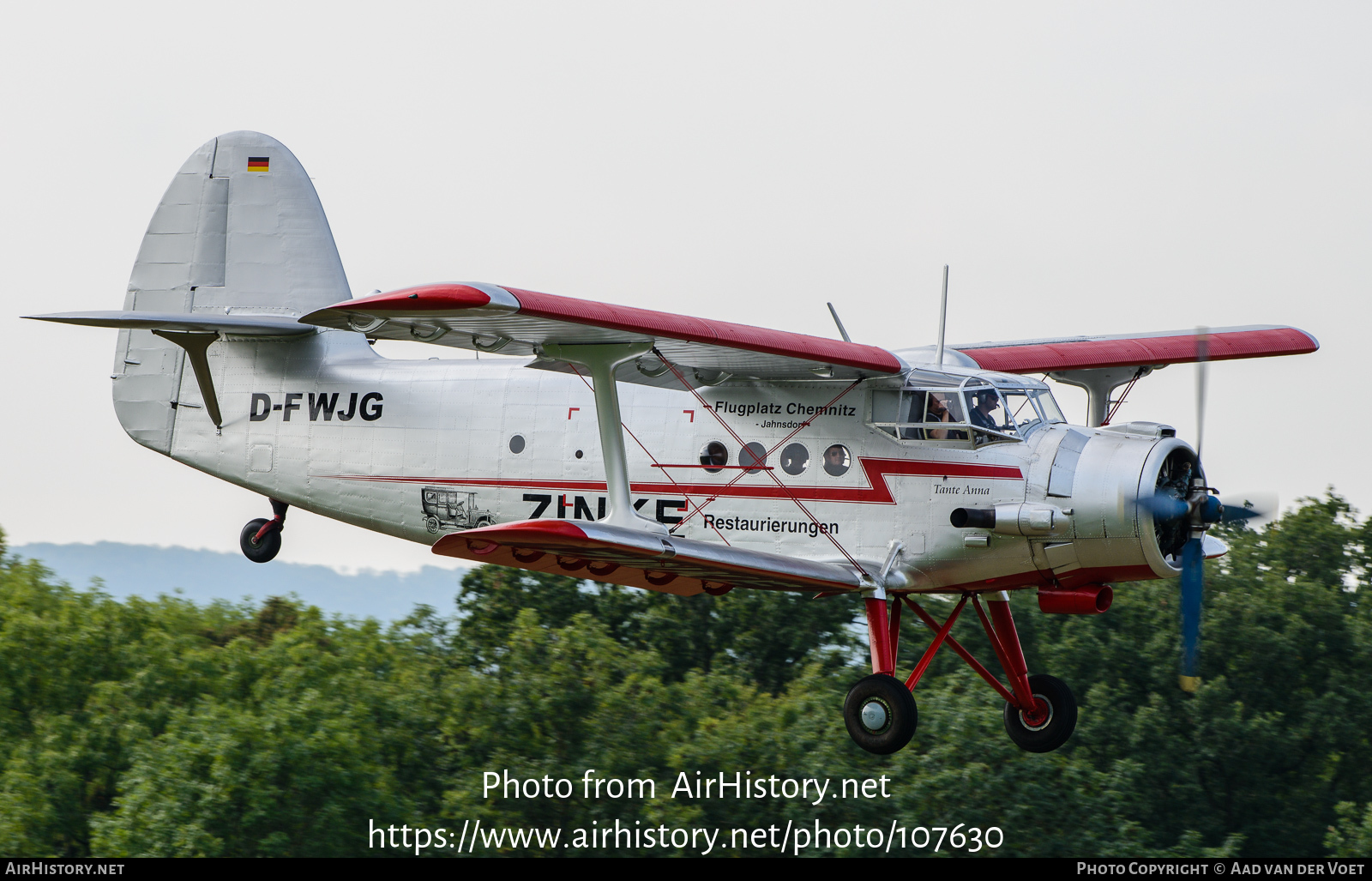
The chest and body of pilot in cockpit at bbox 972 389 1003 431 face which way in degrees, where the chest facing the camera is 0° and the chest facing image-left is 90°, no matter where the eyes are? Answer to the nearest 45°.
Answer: approximately 270°

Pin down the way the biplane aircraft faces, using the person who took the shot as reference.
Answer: facing the viewer and to the right of the viewer
